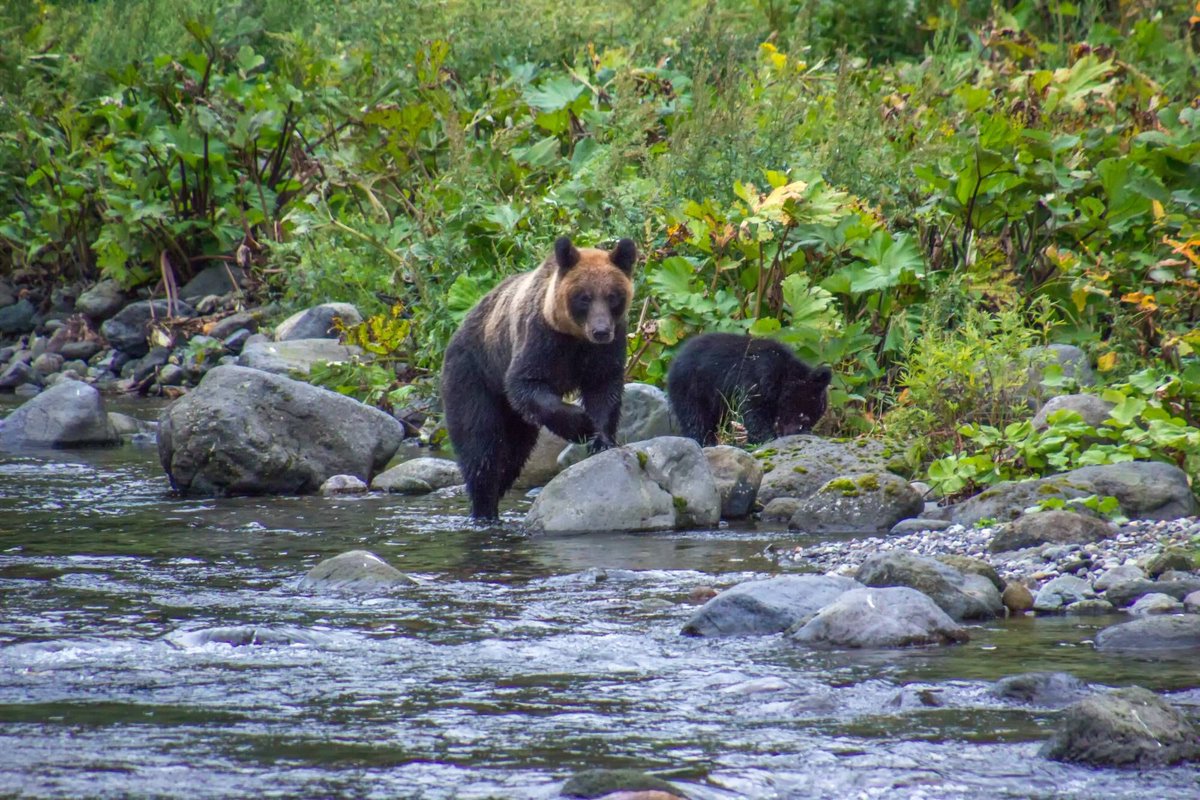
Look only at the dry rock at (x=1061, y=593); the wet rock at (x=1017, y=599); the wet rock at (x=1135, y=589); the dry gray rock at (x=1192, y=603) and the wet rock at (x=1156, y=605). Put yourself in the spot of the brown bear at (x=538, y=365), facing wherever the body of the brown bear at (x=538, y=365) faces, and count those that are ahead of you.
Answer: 5

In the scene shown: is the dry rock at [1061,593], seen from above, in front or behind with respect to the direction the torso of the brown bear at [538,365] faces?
in front

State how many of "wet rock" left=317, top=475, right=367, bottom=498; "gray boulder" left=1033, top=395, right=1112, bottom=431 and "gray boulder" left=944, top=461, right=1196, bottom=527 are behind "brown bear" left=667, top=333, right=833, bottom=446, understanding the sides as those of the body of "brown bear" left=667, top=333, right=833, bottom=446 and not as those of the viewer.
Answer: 1

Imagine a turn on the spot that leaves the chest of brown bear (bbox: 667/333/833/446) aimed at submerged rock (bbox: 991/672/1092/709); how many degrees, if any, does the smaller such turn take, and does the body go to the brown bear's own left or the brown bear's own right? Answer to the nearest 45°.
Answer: approximately 90° to the brown bear's own right

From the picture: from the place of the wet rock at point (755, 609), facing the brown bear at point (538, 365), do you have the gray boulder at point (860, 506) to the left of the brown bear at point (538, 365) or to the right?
right

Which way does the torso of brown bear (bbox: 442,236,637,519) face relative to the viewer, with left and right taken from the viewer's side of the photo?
facing the viewer and to the right of the viewer

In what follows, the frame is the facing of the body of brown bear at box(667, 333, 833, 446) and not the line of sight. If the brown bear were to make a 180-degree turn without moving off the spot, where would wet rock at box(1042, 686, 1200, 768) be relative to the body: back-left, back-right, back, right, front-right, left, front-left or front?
left

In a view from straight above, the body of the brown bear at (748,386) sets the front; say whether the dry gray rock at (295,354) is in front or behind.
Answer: behind

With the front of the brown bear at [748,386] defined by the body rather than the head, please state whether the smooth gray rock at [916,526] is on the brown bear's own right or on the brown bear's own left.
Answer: on the brown bear's own right

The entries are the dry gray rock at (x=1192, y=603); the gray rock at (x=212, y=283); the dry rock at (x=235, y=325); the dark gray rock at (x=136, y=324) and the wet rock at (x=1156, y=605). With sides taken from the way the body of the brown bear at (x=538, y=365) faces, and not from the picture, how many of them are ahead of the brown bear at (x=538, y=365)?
2

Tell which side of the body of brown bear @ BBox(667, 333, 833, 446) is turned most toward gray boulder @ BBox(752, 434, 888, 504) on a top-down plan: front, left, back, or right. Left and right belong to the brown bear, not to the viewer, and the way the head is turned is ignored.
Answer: right

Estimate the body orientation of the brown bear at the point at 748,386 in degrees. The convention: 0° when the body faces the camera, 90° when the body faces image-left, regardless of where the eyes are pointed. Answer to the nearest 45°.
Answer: approximately 270°

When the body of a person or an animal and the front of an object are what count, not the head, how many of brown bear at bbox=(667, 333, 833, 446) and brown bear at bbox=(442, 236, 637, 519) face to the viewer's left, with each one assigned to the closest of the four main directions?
0

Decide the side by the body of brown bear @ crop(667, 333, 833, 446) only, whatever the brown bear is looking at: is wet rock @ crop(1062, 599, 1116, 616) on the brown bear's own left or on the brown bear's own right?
on the brown bear's own right

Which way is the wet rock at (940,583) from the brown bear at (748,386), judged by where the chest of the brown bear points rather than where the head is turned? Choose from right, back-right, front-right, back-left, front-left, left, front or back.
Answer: right

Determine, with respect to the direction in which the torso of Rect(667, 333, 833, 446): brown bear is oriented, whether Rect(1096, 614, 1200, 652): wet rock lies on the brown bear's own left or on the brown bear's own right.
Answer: on the brown bear's own right

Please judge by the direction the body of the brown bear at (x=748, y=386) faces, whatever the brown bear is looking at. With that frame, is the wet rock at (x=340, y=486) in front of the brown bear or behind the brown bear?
behind
